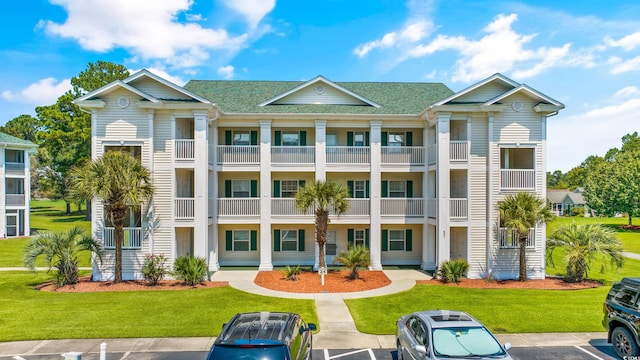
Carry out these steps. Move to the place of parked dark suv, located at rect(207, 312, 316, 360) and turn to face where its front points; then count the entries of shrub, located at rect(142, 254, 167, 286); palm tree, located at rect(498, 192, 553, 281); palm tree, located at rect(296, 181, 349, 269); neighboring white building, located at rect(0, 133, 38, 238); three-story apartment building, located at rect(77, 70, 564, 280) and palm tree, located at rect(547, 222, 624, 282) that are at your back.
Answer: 0

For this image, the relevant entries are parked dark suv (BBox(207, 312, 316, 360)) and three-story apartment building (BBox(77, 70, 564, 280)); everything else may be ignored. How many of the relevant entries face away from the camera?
1

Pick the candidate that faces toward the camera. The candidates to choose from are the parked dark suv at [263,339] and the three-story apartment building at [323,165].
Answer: the three-story apartment building

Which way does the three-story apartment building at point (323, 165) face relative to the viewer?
toward the camera

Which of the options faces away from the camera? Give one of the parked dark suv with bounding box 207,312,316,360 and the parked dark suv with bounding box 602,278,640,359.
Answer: the parked dark suv with bounding box 207,312,316,360

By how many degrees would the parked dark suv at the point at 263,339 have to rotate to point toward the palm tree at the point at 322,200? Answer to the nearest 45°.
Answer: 0° — it already faces it

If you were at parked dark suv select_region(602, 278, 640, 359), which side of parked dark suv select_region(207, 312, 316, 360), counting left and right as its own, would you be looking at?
right

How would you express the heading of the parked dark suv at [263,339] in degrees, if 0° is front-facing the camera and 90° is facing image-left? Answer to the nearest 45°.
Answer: approximately 180°
